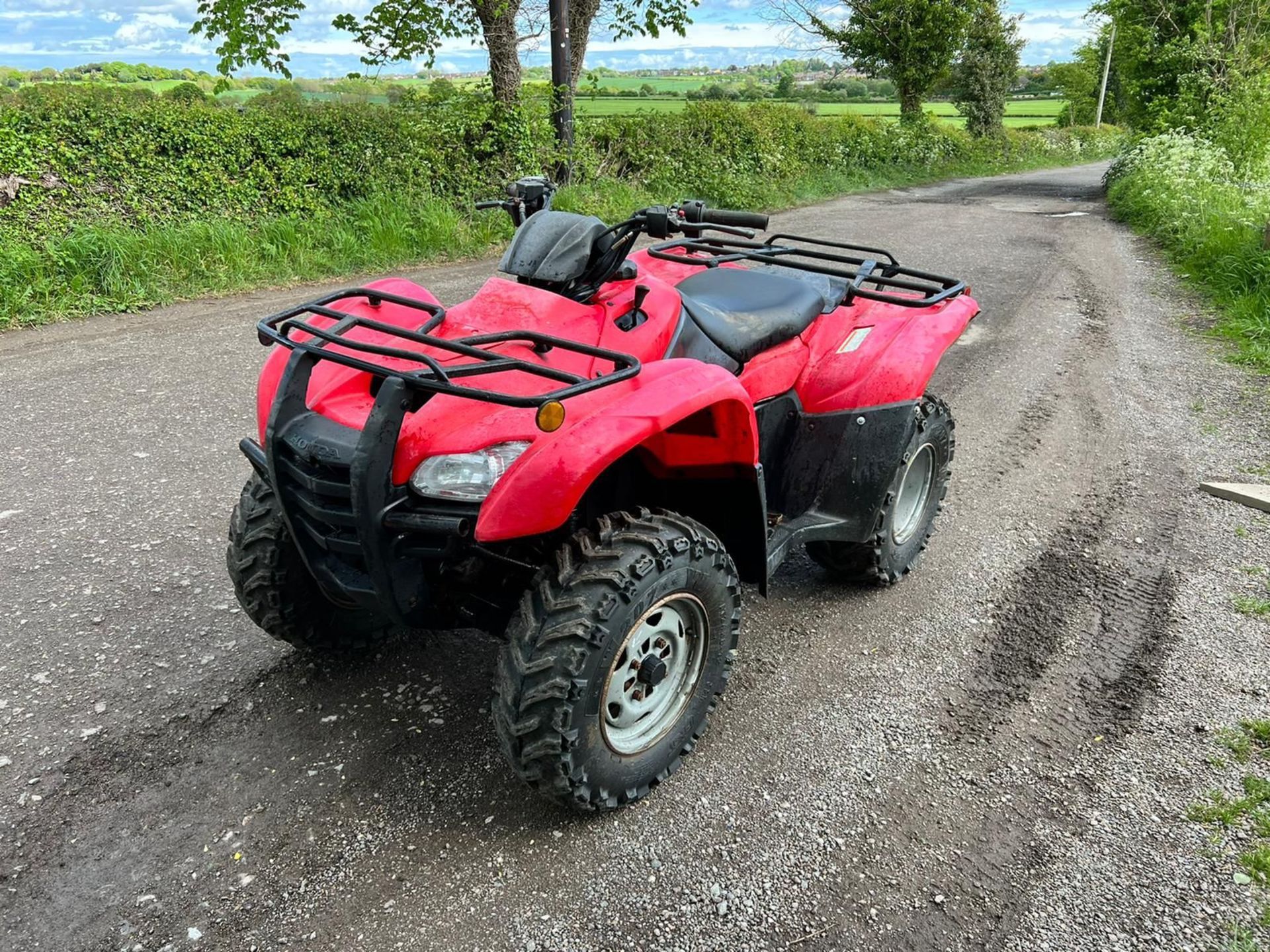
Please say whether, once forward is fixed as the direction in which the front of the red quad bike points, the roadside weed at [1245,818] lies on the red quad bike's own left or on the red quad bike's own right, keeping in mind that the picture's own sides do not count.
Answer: on the red quad bike's own left

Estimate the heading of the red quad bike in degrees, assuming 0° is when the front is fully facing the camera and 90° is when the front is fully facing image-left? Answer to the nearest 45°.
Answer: approximately 45°

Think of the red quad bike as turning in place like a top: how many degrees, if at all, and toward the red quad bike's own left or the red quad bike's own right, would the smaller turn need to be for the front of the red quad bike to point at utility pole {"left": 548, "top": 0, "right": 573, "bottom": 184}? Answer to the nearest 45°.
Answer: approximately 135° to the red quad bike's own right

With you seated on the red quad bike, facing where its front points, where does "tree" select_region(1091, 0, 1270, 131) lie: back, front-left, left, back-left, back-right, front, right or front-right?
back

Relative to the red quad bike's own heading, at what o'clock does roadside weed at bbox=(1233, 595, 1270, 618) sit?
The roadside weed is roughly at 7 o'clock from the red quad bike.

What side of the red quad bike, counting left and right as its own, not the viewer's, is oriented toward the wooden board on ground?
back

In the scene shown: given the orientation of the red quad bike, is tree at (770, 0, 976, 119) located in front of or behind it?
behind
